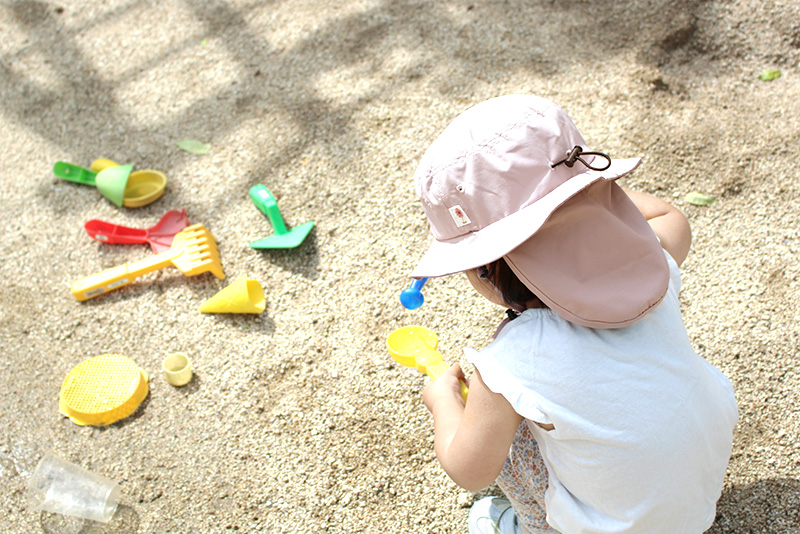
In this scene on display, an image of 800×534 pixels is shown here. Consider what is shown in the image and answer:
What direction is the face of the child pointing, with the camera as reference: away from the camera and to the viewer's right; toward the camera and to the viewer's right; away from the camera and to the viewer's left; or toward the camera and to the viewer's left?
away from the camera and to the viewer's left

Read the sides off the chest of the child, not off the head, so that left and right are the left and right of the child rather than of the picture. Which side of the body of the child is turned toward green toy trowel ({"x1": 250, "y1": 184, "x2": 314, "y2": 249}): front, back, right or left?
front

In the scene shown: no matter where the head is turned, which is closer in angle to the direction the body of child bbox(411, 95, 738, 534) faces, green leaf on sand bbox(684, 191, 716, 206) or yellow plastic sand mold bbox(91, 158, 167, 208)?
the yellow plastic sand mold

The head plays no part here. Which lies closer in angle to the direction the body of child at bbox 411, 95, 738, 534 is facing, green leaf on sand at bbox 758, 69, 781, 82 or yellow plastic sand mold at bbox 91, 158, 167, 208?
the yellow plastic sand mold

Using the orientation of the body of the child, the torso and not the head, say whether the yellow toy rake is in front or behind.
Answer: in front

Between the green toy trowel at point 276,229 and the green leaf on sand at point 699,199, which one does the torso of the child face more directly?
the green toy trowel

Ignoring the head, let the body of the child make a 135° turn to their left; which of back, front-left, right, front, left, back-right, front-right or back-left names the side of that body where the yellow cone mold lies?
back-right

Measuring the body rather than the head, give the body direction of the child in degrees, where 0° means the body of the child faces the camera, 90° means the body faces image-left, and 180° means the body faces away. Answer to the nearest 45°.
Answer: approximately 135°

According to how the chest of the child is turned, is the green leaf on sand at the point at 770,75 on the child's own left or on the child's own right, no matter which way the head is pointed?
on the child's own right

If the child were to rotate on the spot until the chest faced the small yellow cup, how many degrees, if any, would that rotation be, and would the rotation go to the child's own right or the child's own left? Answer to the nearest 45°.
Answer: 0° — they already face it

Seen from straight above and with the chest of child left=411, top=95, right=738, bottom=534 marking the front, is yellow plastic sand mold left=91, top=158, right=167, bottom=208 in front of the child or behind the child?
in front

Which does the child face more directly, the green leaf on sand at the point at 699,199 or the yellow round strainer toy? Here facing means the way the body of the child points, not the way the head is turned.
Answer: the yellow round strainer toy
